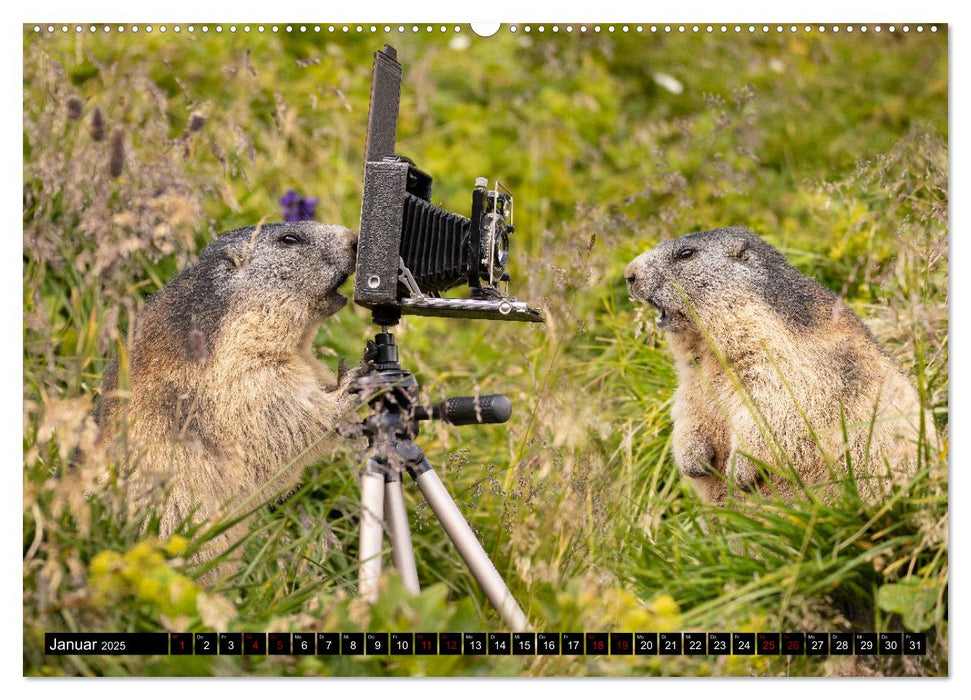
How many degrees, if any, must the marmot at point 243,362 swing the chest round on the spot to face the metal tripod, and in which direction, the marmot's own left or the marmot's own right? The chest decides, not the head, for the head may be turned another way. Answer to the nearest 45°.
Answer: approximately 45° to the marmot's own right

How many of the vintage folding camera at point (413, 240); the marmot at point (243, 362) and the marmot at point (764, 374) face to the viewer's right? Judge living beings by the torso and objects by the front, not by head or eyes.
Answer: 2

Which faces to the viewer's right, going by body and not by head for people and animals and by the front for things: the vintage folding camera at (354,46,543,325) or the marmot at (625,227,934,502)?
the vintage folding camera

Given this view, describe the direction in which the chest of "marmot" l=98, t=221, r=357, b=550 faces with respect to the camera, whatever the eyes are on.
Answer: to the viewer's right

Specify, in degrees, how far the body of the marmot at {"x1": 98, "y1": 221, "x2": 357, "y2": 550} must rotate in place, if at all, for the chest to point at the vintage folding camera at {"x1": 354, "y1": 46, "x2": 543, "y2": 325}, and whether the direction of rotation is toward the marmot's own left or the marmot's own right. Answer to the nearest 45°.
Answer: approximately 45° to the marmot's own right

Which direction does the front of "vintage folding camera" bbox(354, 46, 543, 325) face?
to the viewer's right

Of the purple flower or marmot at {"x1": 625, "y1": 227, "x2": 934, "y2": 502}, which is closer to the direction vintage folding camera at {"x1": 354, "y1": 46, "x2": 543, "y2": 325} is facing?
the marmot

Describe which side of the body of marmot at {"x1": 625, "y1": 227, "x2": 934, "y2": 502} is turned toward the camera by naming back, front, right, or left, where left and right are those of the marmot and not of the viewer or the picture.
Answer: left

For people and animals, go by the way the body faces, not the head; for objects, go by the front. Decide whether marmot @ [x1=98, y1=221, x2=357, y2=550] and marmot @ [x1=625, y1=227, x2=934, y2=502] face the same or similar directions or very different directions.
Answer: very different directions

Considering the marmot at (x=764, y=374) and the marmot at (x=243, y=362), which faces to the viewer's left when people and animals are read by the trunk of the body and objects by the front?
the marmot at (x=764, y=374)
